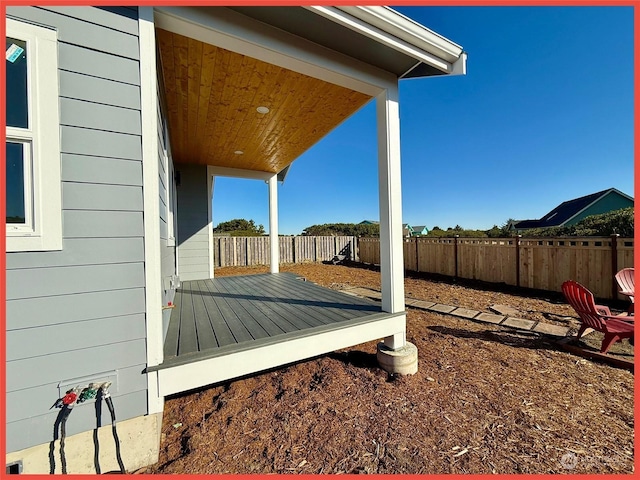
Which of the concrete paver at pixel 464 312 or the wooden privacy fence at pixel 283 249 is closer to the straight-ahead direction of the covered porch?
the concrete paver

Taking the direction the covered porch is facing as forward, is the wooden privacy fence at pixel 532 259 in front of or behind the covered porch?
in front

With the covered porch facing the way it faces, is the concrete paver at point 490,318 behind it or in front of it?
in front

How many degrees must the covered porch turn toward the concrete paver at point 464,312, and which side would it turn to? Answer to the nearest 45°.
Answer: approximately 45° to its left

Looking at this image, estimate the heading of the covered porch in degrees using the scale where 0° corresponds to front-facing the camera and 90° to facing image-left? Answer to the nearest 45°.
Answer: approximately 270°

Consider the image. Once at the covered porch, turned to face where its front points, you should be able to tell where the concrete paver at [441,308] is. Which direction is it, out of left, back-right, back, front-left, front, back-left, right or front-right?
front-left

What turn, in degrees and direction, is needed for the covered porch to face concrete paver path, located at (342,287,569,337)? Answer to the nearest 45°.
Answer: approximately 45° to its left

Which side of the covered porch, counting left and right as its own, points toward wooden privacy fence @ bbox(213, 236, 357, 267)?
left
